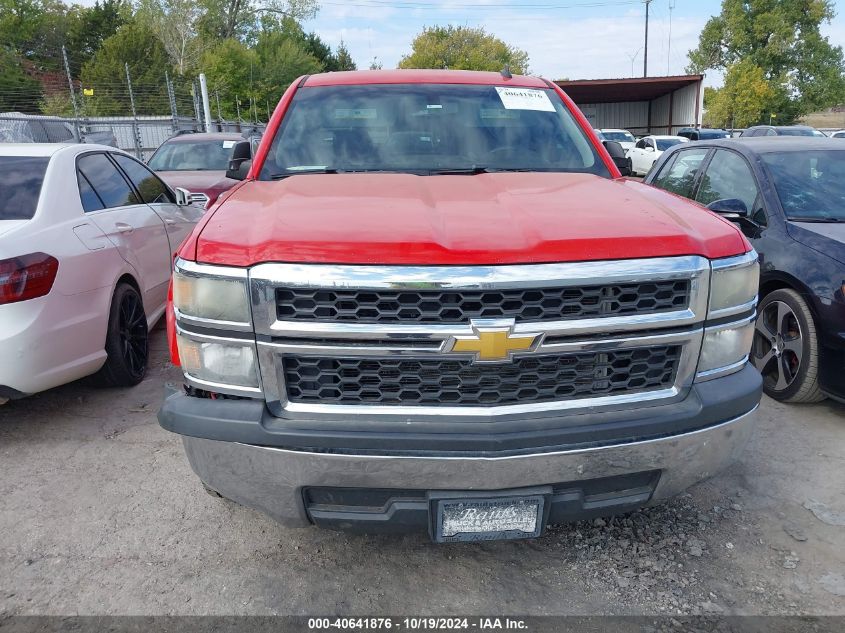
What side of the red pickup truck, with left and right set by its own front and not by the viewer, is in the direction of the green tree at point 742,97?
back

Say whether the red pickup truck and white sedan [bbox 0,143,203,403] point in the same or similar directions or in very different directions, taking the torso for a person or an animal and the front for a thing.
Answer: very different directions

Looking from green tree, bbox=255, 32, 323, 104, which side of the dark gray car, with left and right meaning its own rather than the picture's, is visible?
back

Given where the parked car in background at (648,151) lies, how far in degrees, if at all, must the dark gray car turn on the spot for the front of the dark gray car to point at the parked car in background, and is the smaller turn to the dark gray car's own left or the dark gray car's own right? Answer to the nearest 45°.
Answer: approximately 135° to the dark gray car's own left

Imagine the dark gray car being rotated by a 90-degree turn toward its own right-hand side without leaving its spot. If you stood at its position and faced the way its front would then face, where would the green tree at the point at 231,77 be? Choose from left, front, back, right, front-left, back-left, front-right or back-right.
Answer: right

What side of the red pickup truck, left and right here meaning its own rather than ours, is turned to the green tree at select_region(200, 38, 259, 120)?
back

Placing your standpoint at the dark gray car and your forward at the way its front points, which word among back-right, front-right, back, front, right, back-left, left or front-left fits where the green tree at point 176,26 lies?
back

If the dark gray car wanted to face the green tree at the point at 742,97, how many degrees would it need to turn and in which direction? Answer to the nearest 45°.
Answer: approximately 135° to its left

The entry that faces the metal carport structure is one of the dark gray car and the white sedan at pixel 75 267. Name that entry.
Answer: the white sedan

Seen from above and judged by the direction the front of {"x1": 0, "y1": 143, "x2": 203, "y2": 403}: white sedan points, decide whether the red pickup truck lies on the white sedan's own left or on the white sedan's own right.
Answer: on the white sedan's own right

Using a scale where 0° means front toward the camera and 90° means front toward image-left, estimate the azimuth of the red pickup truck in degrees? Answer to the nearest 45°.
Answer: approximately 0°

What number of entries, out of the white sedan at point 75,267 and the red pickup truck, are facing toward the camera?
1

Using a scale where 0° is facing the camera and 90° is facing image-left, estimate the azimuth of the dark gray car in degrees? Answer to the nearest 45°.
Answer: approximately 315°
